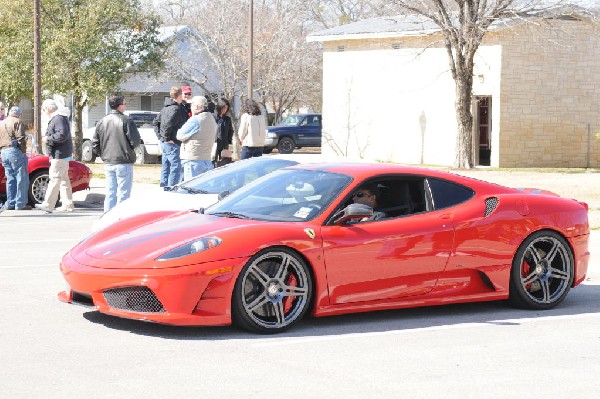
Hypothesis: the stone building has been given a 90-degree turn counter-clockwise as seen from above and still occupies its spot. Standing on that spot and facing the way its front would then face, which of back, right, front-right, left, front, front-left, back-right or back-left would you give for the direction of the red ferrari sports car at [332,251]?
front-right

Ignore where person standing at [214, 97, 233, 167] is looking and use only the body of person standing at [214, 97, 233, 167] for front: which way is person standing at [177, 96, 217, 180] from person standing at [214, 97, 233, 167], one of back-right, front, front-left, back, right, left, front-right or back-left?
front-left

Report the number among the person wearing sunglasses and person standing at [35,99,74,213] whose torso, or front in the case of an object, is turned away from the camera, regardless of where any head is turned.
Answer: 0

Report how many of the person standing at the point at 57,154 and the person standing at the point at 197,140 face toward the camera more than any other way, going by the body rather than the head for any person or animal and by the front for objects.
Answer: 0

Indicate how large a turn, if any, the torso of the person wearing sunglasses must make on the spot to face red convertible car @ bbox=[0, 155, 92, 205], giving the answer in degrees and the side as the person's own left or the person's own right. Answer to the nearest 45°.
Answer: approximately 90° to the person's own right

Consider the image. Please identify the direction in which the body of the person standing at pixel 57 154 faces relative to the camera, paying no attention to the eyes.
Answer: to the viewer's left

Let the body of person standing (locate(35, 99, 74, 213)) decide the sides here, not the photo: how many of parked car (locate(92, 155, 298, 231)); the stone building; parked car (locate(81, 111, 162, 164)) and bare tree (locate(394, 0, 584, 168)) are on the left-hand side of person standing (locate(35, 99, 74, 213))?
1

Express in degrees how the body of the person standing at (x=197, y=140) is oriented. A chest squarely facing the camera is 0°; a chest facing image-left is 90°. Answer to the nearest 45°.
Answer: approximately 135°

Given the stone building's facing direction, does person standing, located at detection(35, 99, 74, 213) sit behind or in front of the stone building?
in front

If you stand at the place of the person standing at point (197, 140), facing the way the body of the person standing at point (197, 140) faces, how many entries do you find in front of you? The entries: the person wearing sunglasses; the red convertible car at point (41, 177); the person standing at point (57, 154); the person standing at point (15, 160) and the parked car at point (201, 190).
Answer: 3

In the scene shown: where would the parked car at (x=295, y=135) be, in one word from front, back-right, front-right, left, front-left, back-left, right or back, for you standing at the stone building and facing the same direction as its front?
right
